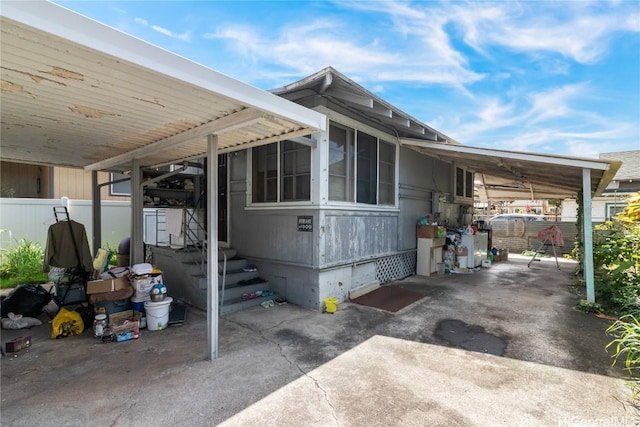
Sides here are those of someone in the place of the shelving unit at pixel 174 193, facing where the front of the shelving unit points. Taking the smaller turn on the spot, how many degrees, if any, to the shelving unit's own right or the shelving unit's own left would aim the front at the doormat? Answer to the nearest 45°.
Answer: approximately 45° to the shelving unit's own left

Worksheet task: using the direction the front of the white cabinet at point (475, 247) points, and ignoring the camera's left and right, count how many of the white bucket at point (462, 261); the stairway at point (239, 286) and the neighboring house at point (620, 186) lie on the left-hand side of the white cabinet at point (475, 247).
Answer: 1

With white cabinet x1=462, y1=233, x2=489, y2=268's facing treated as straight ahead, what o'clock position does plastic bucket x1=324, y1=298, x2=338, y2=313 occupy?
The plastic bucket is roughly at 2 o'clock from the white cabinet.

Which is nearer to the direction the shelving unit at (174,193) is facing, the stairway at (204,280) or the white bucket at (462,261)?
the stairway

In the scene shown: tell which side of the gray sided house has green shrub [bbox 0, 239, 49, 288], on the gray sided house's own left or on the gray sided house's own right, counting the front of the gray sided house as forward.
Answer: on the gray sided house's own right

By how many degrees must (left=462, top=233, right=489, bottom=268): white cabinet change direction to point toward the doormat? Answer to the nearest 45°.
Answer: approximately 45° to its right

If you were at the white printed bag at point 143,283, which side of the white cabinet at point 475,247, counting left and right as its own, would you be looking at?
right
